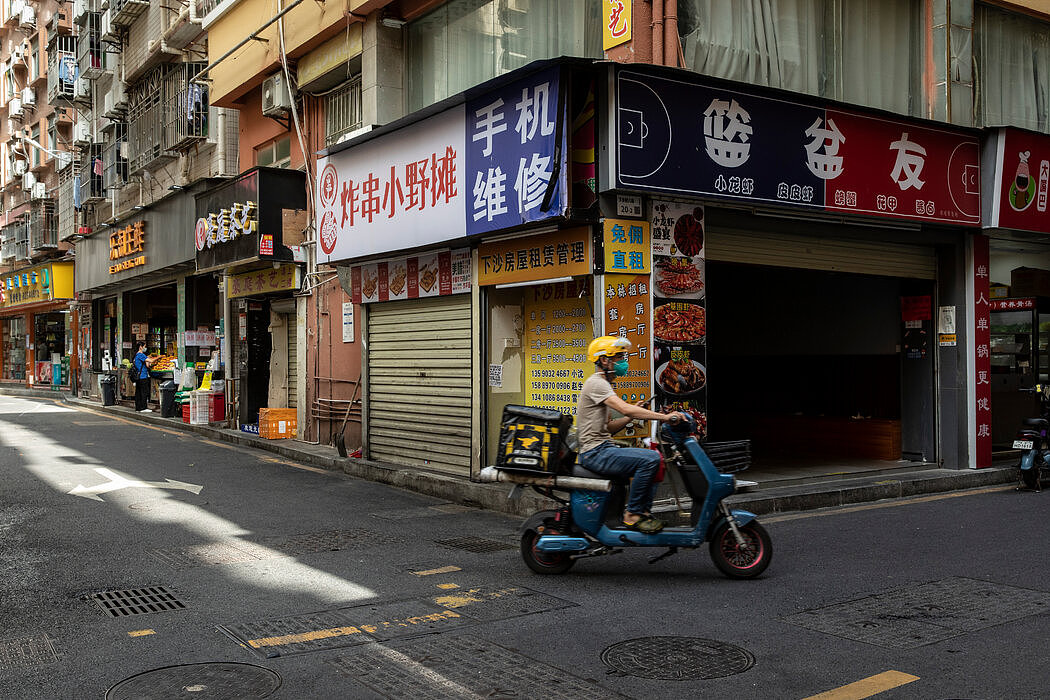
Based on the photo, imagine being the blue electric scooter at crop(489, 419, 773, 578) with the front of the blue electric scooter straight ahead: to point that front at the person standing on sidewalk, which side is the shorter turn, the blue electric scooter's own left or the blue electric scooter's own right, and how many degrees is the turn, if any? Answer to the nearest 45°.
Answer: approximately 135° to the blue electric scooter's own left

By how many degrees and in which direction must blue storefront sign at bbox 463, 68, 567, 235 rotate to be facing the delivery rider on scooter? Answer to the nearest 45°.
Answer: approximately 45° to its left

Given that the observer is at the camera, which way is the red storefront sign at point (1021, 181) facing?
facing the viewer and to the right of the viewer

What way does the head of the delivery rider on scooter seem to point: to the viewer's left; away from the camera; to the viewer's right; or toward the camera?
to the viewer's right

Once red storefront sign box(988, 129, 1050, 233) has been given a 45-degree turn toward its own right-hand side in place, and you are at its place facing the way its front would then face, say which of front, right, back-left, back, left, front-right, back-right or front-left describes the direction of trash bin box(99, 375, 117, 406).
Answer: right

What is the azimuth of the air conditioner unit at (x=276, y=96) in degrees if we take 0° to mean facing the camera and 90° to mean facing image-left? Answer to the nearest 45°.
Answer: approximately 45°

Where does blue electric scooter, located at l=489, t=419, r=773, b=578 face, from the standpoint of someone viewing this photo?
facing to the right of the viewer

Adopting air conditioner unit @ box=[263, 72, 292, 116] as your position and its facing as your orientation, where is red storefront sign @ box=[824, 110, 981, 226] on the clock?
The red storefront sign is roughly at 9 o'clock from the air conditioner unit.

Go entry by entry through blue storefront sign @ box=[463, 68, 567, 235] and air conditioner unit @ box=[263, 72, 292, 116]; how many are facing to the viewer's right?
0

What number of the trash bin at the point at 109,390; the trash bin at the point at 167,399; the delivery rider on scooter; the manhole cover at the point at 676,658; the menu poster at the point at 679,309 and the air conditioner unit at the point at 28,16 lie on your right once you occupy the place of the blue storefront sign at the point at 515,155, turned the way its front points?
3

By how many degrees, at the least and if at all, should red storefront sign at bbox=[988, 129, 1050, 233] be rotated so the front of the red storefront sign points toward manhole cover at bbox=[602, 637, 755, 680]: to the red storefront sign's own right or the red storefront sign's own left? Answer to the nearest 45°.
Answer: approximately 45° to the red storefront sign's own right

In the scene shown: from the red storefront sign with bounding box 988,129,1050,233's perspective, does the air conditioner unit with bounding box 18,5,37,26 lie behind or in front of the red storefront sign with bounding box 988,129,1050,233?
behind

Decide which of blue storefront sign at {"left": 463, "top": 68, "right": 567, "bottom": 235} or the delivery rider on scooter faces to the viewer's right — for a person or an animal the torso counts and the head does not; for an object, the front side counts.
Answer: the delivery rider on scooter

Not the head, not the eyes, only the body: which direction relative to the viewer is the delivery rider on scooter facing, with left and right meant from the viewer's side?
facing to the right of the viewer

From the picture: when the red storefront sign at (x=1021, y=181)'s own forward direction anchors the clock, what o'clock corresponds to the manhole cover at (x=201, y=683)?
The manhole cover is roughly at 2 o'clock from the red storefront sign.
